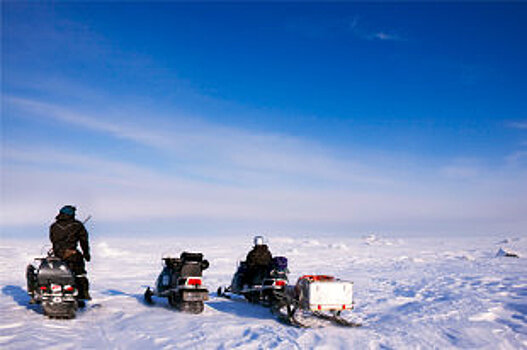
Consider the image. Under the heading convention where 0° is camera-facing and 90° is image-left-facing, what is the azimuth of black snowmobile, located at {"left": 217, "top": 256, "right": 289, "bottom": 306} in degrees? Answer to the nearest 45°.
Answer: approximately 135°

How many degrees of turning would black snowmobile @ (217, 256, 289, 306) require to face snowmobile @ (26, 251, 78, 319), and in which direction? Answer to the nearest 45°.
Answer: approximately 90° to its left

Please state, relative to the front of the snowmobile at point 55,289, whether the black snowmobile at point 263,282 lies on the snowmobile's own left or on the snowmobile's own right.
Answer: on the snowmobile's own right

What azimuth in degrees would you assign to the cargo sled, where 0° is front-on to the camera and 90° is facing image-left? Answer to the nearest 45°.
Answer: approximately 135°

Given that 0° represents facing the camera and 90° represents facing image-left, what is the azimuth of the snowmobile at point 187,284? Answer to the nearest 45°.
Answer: approximately 135°

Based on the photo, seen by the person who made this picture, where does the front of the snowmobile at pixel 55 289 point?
facing away from the viewer

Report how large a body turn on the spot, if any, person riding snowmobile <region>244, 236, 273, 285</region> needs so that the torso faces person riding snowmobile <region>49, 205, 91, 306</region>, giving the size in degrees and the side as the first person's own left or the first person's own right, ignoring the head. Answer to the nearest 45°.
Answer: approximately 90° to the first person's own left

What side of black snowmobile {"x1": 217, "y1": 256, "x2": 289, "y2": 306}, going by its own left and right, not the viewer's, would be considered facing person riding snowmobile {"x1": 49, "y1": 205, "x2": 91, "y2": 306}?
left

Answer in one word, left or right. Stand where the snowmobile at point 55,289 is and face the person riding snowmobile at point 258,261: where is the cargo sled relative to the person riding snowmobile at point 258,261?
right

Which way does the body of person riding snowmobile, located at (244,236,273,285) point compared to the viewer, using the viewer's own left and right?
facing away from the viewer and to the left of the viewer

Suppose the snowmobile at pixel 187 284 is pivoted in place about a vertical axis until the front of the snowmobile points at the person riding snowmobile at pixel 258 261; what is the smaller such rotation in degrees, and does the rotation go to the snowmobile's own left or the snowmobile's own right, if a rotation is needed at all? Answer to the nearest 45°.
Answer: approximately 90° to the snowmobile's own right
